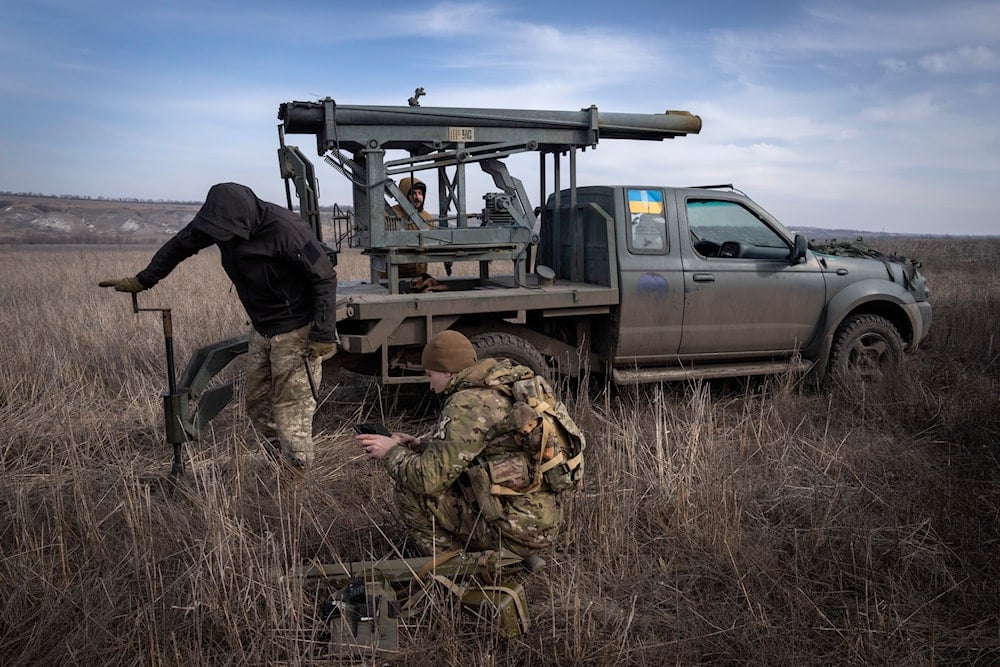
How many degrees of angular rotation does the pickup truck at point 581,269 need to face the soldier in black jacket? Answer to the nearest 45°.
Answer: approximately 135° to its right

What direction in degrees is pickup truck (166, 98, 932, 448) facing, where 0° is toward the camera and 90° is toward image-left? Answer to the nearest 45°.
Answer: approximately 270°

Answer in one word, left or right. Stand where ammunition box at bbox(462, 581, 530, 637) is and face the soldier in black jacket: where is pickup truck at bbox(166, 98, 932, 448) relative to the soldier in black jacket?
right

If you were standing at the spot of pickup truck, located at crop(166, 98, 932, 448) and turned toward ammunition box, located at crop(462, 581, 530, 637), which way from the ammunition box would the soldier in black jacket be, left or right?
right

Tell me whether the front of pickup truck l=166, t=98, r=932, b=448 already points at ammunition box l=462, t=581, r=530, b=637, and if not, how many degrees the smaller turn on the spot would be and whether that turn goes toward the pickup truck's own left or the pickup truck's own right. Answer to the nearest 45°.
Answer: approximately 90° to the pickup truck's own right
